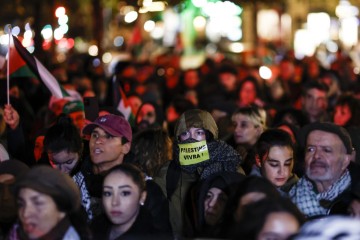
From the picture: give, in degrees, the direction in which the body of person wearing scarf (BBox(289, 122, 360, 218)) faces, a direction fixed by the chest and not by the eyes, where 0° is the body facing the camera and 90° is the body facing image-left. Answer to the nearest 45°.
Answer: approximately 45°

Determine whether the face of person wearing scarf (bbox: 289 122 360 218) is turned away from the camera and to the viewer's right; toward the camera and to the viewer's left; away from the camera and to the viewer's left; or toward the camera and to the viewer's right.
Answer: toward the camera and to the viewer's left
